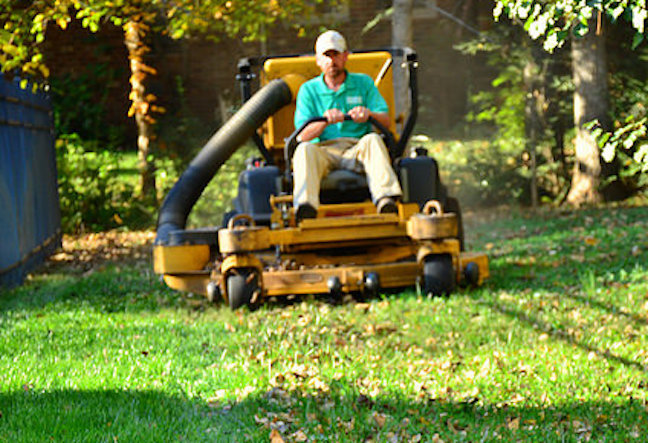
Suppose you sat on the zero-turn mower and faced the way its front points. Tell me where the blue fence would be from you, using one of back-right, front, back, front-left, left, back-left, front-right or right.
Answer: back-right

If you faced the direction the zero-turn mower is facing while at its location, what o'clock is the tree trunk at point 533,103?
The tree trunk is roughly at 7 o'clock from the zero-turn mower.

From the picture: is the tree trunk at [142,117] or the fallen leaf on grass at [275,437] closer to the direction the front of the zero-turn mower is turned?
the fallen leaf on grass

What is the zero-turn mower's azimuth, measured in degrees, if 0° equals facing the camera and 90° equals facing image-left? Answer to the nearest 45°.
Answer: approximately 0°

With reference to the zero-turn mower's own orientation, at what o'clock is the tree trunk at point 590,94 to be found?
The tree trunk is roughly at 7 o'clock from the zero-turn mower.

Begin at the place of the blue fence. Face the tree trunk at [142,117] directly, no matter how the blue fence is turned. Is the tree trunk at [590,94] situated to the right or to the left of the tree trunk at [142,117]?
right

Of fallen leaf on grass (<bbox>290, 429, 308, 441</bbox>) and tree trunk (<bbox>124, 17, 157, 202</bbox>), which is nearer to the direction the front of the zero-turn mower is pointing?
the fallen leaf on grass

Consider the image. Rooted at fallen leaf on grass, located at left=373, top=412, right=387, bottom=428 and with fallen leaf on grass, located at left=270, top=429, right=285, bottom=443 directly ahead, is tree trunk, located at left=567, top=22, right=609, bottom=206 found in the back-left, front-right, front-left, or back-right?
back-right

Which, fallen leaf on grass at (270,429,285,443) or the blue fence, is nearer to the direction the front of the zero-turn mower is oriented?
the fallen leaf on grass

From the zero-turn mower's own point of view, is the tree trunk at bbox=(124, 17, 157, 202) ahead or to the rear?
to the rear
